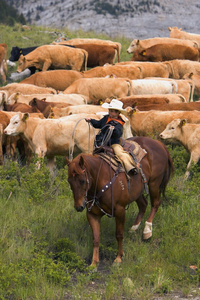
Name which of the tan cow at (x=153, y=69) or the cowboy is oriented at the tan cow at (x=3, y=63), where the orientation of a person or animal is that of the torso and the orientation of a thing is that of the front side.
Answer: the tan cow at (x=153, y=69)

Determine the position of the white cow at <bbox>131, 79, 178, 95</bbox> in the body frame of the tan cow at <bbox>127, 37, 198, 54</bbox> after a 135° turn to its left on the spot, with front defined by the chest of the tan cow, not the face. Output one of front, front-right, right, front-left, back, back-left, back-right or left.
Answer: front-right

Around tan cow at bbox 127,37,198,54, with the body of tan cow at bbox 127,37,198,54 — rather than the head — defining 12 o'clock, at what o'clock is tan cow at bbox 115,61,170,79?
tan cow at bbox 115,61,170,79 is roughly at 9 o'clock from tan cow at bbox 127,37,198,54.

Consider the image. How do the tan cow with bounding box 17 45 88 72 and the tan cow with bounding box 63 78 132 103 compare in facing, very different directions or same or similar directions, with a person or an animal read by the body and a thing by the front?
same or similar directions

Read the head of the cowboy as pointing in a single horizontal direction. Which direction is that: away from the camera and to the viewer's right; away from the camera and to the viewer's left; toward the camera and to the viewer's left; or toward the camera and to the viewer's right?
toward the camera and to the viewer's left

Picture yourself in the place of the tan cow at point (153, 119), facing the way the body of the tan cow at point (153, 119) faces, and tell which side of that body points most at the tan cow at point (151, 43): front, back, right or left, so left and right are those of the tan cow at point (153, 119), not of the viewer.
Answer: right

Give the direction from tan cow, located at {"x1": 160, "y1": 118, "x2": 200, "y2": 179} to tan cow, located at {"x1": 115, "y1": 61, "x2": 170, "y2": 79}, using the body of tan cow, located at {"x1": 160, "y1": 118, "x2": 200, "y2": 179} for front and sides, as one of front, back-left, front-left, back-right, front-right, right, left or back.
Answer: right

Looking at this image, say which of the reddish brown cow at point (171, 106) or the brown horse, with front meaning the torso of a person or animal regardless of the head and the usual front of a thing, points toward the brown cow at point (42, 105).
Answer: the reddish brown cow

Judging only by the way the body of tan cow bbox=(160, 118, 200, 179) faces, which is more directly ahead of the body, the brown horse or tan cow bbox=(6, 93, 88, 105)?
the tan cow

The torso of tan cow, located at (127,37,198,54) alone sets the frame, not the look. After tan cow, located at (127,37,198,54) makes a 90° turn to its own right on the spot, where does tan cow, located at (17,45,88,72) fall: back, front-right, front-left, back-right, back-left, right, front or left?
back-left

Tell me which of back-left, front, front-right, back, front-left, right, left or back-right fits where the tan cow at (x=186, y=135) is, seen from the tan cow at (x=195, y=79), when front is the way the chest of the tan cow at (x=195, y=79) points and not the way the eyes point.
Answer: left

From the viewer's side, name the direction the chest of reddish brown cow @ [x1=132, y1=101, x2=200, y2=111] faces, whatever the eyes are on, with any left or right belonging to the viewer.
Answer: facing to the left of the viewer

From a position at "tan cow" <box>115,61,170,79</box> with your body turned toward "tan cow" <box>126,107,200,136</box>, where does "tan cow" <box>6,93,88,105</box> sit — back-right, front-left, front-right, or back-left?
front-right

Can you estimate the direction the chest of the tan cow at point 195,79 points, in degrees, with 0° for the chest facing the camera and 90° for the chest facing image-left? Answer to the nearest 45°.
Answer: approximately 90°

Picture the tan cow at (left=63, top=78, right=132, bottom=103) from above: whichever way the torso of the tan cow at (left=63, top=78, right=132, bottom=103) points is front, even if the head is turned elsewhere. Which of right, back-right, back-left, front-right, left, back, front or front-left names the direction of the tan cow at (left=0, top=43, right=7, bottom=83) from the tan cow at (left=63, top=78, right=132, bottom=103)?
front-right

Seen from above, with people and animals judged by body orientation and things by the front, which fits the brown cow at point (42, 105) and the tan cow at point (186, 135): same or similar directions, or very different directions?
same or similar directions

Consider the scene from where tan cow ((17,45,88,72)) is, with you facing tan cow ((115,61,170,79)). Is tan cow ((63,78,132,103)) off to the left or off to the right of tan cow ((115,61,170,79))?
right

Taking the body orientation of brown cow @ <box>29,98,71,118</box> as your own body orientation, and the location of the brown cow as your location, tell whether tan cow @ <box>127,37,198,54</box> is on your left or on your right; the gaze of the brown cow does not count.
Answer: on your right

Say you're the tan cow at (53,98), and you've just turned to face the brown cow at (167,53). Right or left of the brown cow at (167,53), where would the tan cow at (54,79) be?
left

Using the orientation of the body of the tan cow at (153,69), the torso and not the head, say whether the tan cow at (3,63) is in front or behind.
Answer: in front
